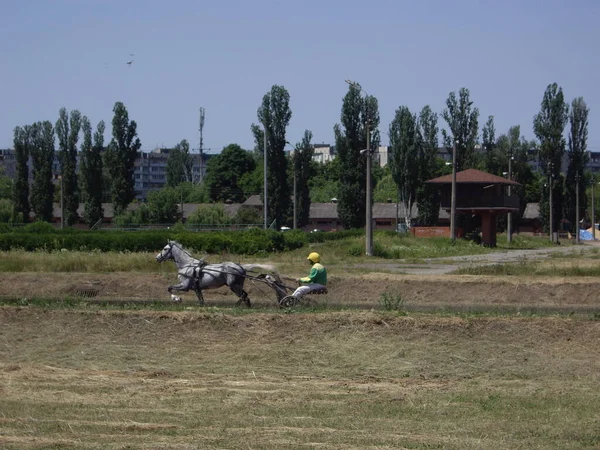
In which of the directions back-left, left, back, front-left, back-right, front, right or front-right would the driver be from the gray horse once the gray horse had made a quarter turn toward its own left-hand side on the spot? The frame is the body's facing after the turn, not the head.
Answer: front-left

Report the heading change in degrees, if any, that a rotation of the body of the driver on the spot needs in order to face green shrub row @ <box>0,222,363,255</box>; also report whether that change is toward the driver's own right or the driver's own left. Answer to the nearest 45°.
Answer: approximately 90° to the driver's own right

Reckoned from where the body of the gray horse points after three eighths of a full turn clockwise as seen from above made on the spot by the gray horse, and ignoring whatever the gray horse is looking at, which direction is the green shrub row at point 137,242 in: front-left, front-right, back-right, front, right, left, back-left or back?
front-left

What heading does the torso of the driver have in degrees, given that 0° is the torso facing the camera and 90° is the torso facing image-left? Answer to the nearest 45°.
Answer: approximately 90°

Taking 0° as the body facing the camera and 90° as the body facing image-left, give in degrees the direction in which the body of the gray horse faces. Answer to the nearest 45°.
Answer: approximately 90°
